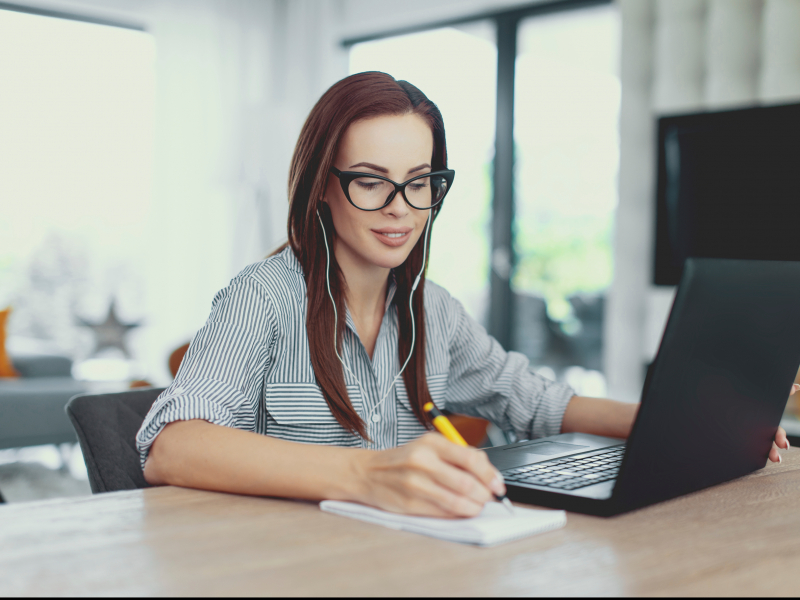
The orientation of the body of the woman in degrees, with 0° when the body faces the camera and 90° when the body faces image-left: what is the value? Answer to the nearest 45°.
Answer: approximately 315°

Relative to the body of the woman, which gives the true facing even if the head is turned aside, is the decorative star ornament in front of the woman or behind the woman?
behind

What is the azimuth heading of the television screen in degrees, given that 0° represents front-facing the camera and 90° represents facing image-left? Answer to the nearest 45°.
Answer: approximately 45°

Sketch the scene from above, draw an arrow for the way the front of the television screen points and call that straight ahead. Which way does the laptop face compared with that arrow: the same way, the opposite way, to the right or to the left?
to the right

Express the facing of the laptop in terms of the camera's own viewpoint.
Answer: facing away from the viewer and to the left of the viewer

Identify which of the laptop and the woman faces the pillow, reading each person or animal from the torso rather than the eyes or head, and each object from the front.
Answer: the laptop

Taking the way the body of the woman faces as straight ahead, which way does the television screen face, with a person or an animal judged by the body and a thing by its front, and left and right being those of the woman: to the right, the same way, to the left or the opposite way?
to the right

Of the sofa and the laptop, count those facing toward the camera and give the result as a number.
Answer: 1

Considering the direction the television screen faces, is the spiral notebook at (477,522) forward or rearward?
forward
